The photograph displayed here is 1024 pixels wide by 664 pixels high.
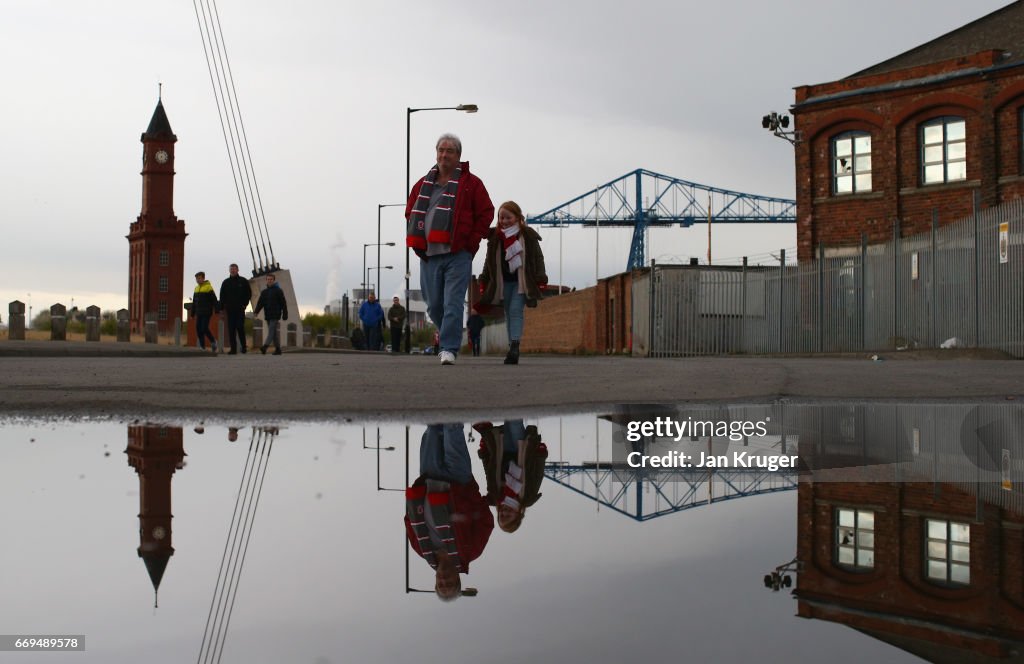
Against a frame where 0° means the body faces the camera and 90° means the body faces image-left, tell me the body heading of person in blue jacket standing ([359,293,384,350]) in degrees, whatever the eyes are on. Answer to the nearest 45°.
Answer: approximately 0°

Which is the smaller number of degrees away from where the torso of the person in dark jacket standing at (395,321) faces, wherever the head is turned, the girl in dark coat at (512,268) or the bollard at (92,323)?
the girl in dark coat

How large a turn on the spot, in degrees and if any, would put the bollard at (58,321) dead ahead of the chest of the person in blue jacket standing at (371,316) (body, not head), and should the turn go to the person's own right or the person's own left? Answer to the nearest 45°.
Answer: approximately 135° to the person's own right

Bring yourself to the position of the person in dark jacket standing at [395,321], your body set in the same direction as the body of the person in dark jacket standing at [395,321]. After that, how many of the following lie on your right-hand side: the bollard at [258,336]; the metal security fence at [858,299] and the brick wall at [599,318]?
1

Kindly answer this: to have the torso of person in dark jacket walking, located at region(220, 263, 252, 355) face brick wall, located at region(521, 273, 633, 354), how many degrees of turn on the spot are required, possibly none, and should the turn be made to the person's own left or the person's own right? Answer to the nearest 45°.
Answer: approximately 135° to the person's own left

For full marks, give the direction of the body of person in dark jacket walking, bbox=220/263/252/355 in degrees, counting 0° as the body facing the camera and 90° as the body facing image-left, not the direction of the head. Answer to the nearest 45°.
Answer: approximately 0°
